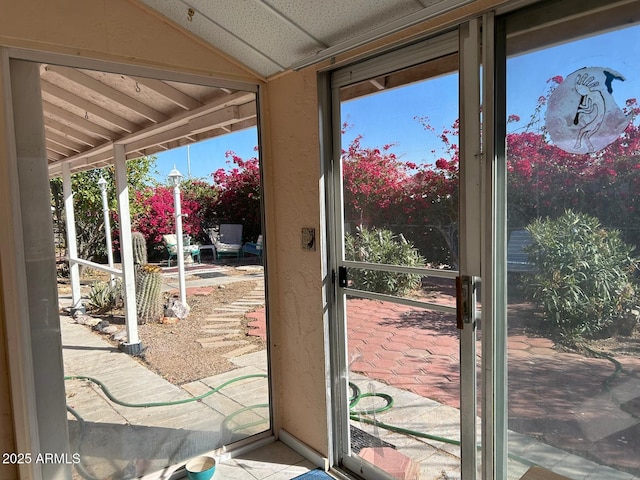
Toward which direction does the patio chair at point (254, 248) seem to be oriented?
to the viewer's left

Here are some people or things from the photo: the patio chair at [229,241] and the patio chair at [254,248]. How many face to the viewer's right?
0

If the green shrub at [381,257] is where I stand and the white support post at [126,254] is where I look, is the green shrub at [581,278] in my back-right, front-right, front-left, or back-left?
front-left

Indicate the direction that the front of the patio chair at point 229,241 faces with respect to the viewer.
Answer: facing the viewer and to the left of the viewer

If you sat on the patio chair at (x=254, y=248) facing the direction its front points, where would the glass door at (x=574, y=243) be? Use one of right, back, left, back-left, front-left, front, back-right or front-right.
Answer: back-left
